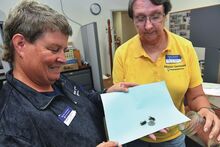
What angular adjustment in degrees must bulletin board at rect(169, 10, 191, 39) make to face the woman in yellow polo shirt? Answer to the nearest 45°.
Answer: approximately 45° to its left

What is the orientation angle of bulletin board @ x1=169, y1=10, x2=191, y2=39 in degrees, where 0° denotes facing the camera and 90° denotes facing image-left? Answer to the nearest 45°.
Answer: approximately 45°

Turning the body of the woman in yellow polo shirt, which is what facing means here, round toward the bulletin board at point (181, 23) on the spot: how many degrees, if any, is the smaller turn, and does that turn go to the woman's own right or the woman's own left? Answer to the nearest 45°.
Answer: approximately 180°

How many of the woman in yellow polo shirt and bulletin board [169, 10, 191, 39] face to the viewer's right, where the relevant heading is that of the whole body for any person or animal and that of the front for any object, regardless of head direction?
0

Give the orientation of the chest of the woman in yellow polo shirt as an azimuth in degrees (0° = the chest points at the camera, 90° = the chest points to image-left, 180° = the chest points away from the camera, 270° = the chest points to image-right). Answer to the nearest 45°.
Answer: approximately 0°
